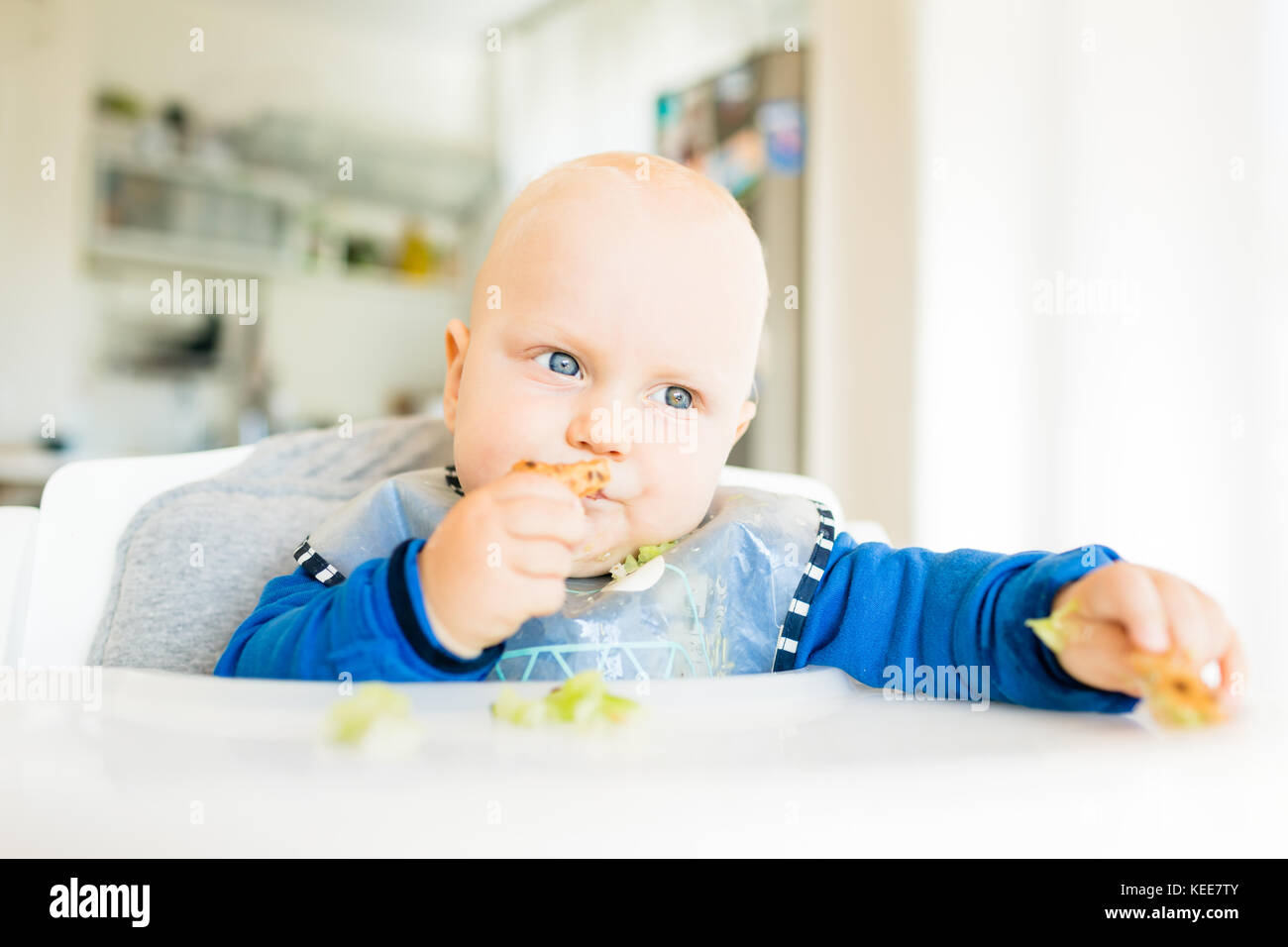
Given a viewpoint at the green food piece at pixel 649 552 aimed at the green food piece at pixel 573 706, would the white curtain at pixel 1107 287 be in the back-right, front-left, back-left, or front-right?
back-left

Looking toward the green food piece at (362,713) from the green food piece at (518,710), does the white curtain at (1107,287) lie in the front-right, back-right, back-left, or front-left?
back-right

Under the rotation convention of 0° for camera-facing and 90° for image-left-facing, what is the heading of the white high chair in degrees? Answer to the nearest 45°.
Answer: approximately 0°

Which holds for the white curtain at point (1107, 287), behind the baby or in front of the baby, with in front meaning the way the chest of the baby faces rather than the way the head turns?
behind
